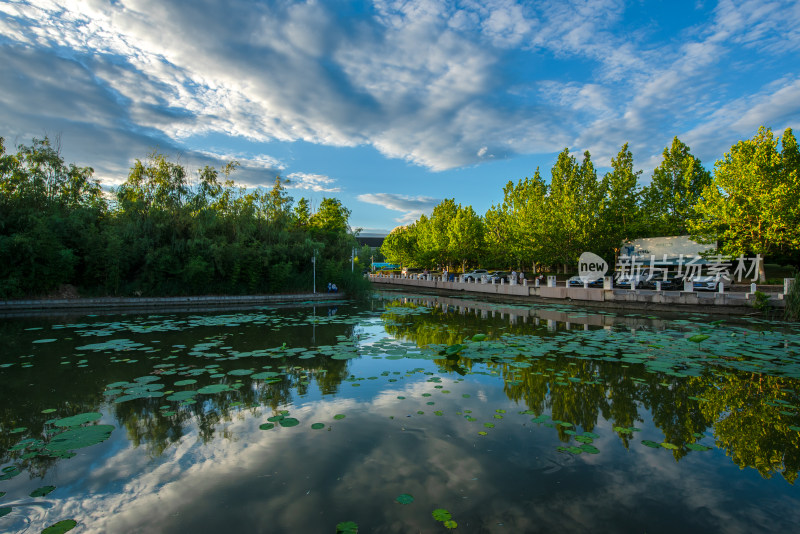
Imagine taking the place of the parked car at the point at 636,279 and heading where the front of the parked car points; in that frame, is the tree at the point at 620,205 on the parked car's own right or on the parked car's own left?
on the parked car's own right

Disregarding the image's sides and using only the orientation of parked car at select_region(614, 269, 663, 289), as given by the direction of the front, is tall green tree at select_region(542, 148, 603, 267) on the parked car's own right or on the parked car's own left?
on the parked car's own right

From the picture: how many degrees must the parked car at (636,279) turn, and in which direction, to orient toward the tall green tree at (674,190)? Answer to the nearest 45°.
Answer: approximately 135° to its right

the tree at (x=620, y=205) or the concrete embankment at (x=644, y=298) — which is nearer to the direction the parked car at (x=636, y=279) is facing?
the concrete embankment

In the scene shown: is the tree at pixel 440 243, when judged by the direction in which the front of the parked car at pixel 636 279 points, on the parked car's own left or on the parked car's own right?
on the parked car's own right

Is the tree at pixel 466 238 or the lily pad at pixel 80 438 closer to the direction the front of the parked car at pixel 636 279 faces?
the lily pad

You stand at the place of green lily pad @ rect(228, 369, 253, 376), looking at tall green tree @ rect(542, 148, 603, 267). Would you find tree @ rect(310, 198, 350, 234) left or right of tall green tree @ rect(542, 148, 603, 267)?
left

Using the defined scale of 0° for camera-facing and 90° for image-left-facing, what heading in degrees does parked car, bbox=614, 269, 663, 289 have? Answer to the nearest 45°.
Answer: approximately 45°
